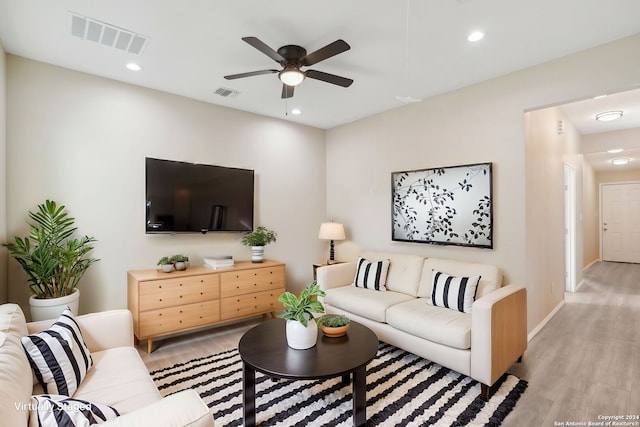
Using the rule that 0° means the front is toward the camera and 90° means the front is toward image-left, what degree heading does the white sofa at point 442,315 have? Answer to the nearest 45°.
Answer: approximately 45°

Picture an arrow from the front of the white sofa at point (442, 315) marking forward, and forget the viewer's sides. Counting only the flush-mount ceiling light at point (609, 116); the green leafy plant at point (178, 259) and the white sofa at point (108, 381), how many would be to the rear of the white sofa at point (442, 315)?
1

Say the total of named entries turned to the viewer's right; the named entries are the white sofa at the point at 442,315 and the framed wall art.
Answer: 0

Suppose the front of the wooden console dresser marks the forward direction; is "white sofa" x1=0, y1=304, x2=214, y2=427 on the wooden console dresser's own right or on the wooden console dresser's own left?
on the wooden console dresser's own right

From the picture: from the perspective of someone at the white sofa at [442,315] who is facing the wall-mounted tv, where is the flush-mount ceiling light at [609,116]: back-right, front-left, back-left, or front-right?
back-right

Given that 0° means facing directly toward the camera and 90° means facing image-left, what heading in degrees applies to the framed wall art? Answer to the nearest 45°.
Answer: approximately 45°

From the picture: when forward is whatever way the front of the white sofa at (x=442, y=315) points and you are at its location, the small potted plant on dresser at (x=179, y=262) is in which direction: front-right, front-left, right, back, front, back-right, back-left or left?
front-right

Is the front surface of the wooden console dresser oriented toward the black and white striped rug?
yes

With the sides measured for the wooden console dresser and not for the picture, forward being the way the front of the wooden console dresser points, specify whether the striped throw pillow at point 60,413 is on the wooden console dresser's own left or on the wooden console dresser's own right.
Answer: on the wooden console dresser's own right

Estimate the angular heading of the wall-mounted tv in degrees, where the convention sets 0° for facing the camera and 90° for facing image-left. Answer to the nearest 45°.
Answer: approximately 315°
